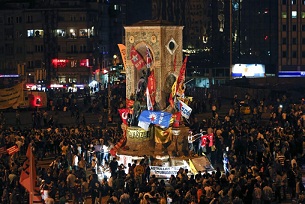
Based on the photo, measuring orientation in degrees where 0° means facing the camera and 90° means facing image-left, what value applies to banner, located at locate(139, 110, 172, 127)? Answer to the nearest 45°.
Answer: approximately 0°

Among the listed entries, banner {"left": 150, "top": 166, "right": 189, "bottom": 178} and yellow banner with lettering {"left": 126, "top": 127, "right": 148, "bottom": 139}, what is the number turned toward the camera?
2

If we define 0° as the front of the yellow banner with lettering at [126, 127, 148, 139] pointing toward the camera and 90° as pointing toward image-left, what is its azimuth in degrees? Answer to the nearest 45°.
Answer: approximately 0°

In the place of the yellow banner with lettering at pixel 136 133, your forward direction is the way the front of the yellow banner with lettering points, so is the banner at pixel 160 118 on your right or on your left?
on your left

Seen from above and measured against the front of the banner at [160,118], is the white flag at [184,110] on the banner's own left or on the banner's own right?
on the banner's own left
